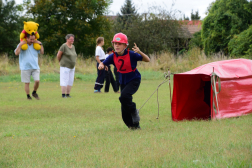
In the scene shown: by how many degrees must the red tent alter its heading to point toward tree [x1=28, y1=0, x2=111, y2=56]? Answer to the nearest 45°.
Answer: approximately 90° to its right

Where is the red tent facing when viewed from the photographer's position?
facing the viewer and to the left of the viewer

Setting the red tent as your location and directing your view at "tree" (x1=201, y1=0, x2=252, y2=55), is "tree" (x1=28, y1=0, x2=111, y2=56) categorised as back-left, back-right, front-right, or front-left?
front-left

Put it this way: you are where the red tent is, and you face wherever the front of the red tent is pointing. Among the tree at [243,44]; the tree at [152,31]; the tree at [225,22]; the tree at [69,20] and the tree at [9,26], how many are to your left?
0

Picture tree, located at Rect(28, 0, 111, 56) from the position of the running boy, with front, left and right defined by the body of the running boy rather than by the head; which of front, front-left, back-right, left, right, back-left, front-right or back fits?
back-right

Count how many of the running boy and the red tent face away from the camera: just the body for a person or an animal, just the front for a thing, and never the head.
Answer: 0

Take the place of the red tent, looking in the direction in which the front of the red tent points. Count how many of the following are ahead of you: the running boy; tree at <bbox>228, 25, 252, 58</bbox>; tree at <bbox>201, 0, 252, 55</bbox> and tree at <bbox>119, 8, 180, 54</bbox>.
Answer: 1

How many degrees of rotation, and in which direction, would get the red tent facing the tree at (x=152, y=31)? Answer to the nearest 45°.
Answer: approximately 135° to its right

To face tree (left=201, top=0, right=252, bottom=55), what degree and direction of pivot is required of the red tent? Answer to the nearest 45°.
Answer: approximately 135° to its right

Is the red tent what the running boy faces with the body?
no

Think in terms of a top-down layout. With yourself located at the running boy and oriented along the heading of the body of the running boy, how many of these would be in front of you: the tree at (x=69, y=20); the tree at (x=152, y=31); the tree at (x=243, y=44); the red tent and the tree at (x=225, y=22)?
0

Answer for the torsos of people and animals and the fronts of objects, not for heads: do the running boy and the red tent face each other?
no

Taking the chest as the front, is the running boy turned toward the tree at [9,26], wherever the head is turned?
no

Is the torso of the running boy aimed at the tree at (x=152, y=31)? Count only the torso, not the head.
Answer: no

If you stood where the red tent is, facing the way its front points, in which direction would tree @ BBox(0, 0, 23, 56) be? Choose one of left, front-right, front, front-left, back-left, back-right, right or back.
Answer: right
